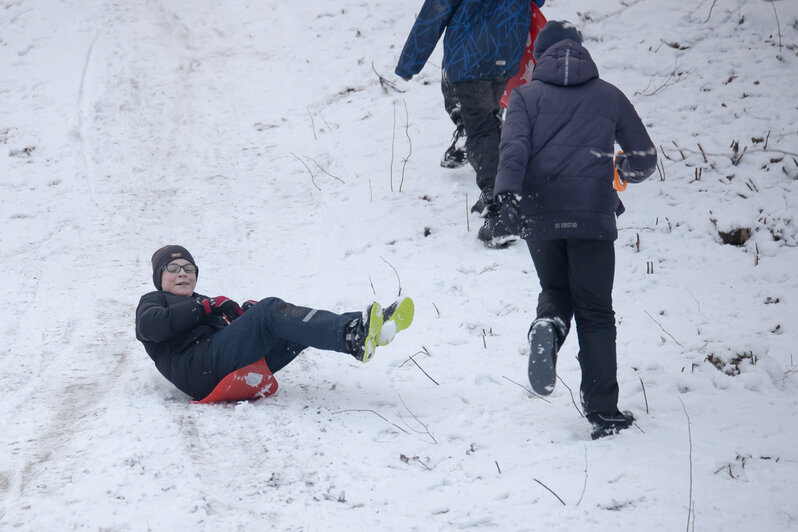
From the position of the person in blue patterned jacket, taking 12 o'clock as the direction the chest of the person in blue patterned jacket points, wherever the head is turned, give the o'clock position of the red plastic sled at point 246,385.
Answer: The red plastic sled is roughly at 7 o'clock from the person in blue patterned jacket.

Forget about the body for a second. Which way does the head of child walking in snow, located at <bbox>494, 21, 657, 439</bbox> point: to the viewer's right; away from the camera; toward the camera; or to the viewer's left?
away from the camera

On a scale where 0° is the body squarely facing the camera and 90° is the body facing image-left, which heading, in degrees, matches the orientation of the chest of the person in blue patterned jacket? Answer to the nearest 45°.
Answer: approximately 180°

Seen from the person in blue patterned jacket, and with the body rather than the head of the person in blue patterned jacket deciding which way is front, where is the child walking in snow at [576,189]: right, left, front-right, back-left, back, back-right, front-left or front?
back
